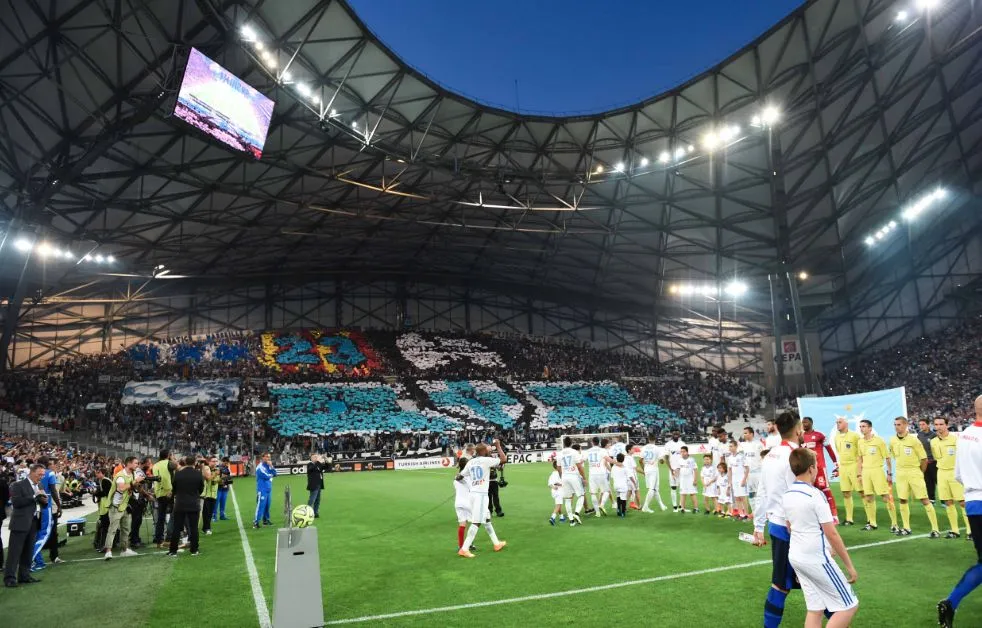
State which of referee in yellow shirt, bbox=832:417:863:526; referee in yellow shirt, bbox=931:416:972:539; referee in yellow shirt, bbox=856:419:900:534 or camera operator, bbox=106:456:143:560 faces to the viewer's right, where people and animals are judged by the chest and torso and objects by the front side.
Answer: the camera operator

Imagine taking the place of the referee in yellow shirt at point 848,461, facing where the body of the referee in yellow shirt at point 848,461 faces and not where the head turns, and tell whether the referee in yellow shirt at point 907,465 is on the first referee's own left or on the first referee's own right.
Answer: on the first referee's own left

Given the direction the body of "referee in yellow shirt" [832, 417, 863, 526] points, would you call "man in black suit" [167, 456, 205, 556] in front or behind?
in front

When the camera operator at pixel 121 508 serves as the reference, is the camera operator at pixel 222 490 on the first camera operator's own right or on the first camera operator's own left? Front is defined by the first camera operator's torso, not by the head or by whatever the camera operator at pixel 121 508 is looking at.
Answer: on the first camera operator's own left

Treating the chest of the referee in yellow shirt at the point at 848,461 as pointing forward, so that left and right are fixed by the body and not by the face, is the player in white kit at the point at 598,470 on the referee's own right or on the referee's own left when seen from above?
on the referee's own right

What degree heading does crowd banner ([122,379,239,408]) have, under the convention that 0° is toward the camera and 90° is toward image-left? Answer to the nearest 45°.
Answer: approximately 0°

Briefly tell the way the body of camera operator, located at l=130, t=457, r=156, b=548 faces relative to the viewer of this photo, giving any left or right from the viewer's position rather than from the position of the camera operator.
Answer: facing to the right of the viewer
